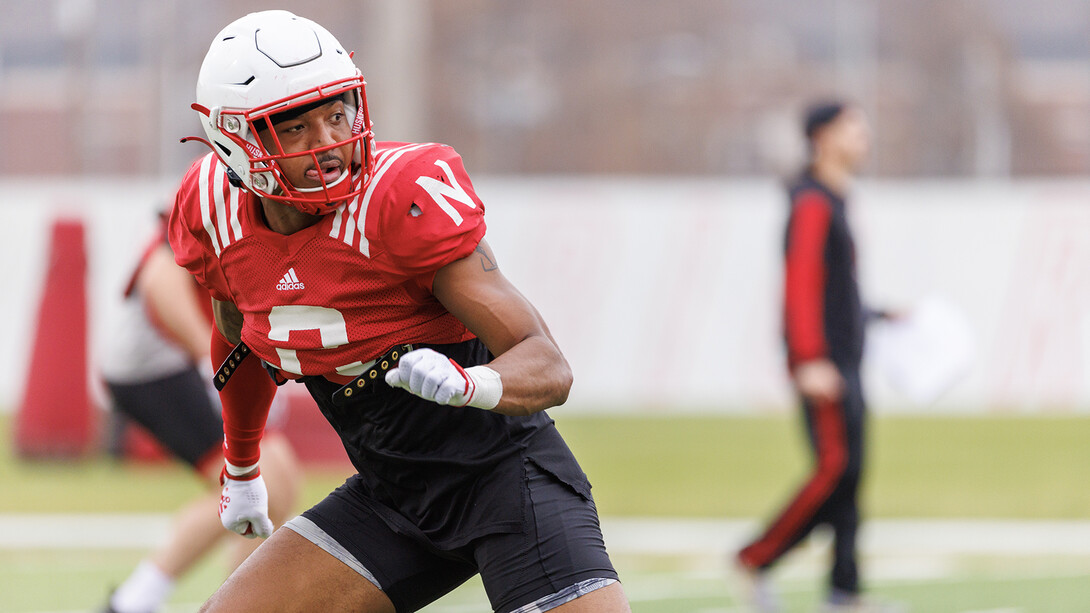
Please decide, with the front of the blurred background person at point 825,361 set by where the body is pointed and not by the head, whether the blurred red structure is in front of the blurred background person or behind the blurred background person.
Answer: behind

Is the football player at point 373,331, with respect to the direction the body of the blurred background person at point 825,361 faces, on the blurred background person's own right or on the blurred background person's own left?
on the blurred background person's own right

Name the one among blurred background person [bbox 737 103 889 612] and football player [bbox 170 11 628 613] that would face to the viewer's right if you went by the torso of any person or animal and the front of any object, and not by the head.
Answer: the blurred background person

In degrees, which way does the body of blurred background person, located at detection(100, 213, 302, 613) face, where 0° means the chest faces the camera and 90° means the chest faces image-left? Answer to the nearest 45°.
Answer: approximately 270°

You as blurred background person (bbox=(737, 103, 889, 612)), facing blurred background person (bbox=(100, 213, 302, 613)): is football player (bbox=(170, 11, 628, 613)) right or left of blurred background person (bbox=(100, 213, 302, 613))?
left

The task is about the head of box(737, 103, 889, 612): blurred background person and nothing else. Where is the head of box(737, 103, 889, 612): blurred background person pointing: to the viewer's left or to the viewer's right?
to the viewer's right

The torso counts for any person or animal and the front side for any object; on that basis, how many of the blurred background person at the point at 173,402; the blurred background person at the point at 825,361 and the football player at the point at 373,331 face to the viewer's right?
2

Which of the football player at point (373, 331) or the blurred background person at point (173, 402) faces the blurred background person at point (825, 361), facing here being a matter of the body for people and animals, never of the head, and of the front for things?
the blurred background person at point (173, 402)
